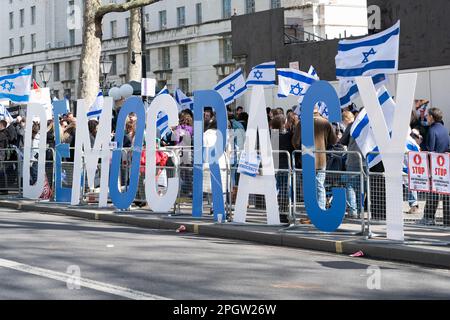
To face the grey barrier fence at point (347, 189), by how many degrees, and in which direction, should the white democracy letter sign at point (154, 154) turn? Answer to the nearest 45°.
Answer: approximately 45° to its left

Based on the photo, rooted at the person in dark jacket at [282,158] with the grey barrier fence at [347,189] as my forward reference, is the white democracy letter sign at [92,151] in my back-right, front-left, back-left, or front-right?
back-right

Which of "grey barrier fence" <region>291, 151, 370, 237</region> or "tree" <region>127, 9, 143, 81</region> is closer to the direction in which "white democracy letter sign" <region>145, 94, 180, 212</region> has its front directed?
the grey barrier fence

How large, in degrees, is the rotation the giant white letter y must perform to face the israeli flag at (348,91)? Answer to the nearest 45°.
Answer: approximately 180°

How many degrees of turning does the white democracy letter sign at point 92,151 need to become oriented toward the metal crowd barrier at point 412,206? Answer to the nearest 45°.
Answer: approximately 45° to its left

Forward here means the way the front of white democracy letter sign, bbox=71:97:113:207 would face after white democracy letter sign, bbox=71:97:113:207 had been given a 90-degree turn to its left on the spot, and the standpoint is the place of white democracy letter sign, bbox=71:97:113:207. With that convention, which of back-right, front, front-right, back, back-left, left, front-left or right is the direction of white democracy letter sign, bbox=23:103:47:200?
back-left

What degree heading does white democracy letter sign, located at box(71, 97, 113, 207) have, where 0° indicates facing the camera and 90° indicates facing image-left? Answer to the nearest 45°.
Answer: approximately 0°

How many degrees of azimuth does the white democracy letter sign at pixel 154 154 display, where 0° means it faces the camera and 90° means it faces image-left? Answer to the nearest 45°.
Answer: approximately 0°

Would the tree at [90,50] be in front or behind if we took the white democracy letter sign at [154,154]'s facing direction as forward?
behind

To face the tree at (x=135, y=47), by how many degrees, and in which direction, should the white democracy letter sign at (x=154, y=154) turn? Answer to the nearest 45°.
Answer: approximately 180°
